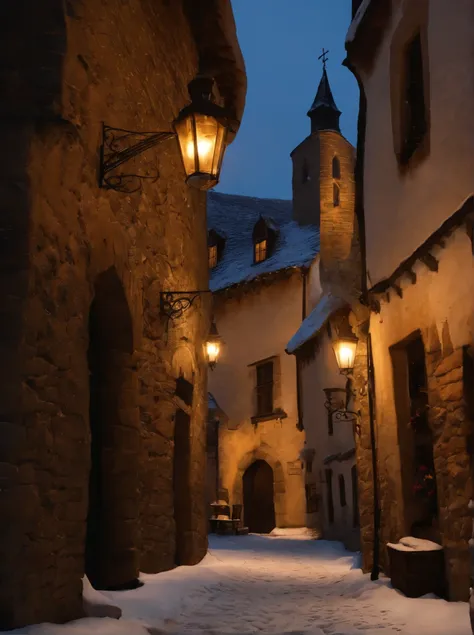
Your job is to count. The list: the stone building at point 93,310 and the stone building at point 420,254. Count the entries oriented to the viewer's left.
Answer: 1

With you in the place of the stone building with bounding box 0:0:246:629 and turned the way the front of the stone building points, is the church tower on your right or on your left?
on your left

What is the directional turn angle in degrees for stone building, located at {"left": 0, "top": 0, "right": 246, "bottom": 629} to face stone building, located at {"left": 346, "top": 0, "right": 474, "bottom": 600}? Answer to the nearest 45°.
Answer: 0° — it already faces it

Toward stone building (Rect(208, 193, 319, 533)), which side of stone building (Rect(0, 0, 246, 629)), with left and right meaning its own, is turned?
left

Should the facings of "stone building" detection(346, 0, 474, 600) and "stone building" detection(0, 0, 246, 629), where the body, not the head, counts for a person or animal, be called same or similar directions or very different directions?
very different directions

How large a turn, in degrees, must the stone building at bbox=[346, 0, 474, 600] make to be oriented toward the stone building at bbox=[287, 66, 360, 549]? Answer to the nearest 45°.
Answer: approximately 90° to its right

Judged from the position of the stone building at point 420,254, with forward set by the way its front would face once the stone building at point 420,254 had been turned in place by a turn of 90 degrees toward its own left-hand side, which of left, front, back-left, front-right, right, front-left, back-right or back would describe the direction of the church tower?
back

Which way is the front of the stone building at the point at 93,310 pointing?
to the viewer's right

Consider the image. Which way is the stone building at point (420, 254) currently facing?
to the viewer's left
